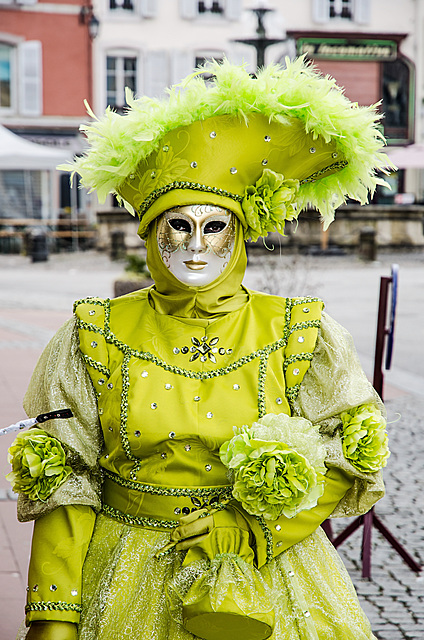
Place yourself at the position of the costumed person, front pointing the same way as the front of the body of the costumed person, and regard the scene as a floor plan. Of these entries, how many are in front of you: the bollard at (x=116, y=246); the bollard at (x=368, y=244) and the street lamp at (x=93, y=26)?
0

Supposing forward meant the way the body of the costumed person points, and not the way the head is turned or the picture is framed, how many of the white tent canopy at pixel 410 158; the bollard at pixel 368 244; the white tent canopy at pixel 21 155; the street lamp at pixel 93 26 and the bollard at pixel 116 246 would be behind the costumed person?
5

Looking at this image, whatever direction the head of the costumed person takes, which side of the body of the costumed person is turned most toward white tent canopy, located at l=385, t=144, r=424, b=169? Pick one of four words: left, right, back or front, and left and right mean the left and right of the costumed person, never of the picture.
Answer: back

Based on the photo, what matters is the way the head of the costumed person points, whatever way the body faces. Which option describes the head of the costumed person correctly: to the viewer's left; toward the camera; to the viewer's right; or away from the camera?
toward the camera

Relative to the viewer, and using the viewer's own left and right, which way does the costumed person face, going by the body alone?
facing the viewer

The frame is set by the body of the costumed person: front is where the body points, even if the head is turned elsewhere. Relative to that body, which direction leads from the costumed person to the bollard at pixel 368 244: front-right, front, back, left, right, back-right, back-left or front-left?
back

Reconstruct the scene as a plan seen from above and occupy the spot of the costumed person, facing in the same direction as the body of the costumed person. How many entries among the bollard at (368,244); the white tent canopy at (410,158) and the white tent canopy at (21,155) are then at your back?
3

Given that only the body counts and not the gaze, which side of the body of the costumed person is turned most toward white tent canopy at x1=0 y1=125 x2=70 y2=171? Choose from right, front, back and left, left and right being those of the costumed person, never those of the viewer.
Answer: back

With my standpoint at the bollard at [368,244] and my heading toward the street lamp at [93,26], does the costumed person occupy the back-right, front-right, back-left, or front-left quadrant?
back-left

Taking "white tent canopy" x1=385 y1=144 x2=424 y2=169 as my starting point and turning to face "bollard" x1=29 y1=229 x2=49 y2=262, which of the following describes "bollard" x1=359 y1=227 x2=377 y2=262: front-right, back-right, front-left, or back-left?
front-left

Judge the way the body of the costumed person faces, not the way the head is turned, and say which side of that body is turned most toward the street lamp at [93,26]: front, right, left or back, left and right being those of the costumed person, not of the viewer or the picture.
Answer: back

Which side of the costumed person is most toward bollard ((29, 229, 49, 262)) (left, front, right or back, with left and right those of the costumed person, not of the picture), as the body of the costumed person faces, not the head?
back

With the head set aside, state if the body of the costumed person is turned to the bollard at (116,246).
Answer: no

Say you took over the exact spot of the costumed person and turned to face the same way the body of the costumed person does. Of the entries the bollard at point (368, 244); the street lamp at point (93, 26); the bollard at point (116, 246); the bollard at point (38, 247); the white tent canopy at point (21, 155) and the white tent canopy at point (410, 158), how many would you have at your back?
6
